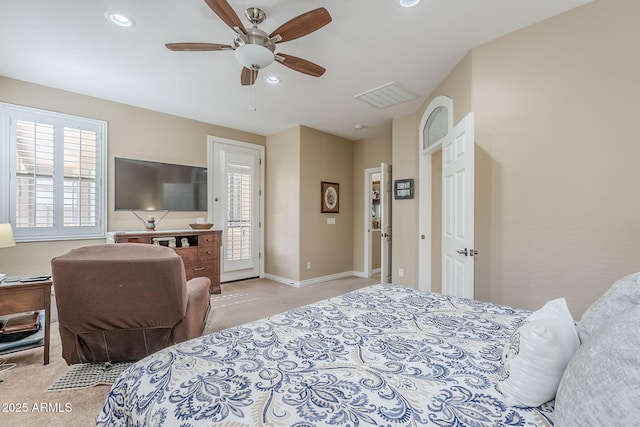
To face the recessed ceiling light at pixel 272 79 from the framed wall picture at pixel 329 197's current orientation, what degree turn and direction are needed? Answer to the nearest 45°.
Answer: approximately 45° to its right

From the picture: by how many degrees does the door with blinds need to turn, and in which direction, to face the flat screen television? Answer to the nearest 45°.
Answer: approximately 90° to its right

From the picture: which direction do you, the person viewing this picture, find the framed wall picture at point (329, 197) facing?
facing the viewer and to the right of the viewer

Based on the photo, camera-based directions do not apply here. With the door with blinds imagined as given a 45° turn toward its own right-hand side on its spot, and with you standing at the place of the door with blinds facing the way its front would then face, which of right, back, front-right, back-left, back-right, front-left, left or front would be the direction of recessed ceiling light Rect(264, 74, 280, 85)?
front

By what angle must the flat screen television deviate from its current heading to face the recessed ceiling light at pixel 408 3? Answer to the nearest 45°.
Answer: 0° — it already faces it

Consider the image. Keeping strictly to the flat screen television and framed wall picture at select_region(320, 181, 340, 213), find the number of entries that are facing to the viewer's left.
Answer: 0

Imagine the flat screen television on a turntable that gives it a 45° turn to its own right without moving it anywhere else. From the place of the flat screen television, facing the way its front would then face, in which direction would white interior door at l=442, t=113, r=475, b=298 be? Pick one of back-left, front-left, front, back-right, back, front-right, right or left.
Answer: front-left

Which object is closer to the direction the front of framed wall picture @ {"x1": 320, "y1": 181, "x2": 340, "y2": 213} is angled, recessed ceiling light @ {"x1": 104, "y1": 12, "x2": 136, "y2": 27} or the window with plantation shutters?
the recessed ceiling light

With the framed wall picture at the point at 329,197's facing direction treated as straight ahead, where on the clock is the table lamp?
The table lamp is roughly at 3 o'clock from the framed wall picture.

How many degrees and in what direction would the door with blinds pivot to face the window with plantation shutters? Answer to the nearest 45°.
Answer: approximately 90° to its right

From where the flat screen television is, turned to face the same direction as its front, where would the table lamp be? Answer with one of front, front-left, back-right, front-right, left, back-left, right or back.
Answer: right

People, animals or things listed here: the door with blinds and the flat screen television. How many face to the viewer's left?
0

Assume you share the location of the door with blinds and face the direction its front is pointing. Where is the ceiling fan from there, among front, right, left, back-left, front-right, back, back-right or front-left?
front-right
